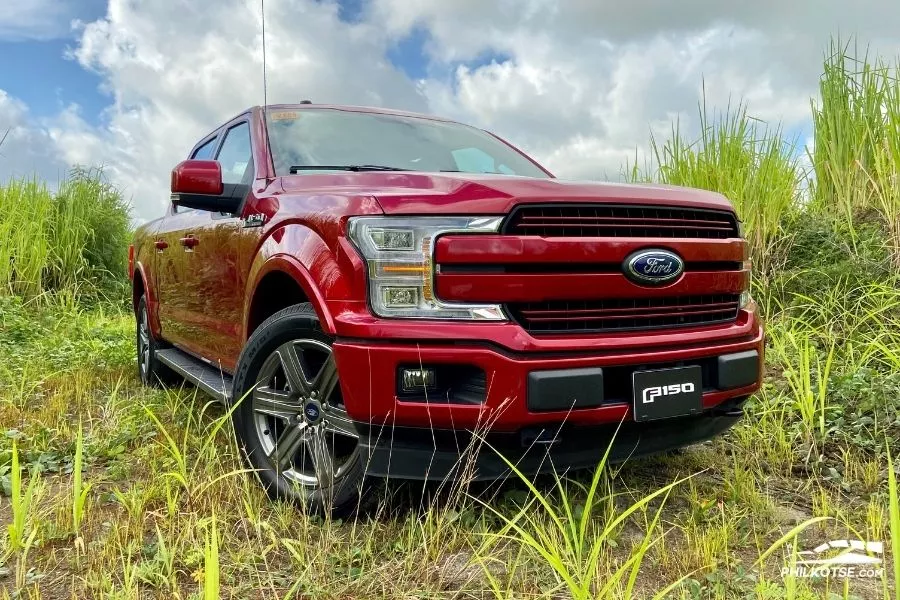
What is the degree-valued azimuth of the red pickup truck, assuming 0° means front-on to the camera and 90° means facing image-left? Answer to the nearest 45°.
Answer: approximately 315°
